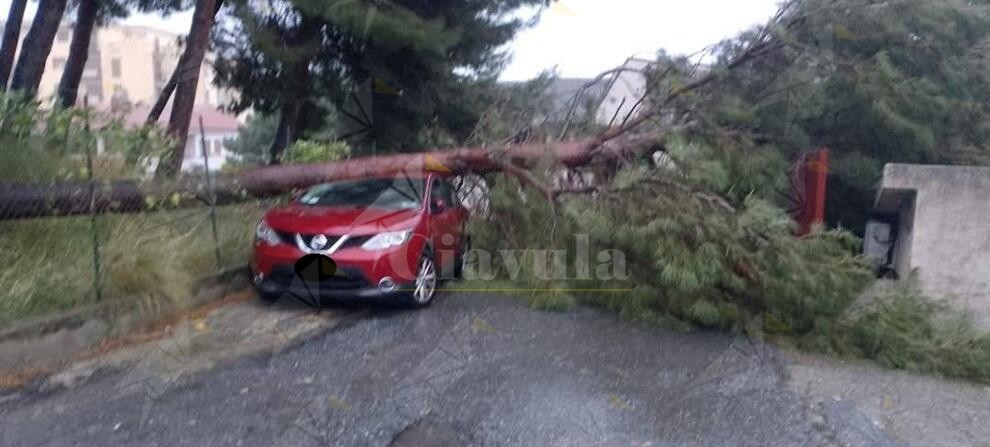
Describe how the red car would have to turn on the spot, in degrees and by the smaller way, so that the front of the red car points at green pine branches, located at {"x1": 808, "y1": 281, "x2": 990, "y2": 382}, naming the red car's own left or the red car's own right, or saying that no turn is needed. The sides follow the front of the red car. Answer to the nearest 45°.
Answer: approximately 135° to the red car's own left

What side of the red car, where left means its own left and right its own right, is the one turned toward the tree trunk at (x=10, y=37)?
right

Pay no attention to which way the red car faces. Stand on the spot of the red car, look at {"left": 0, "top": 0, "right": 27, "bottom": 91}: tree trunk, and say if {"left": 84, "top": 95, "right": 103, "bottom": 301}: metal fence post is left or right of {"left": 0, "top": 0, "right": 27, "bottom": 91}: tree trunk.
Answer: left

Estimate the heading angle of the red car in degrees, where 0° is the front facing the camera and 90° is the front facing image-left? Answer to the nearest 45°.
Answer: approximately 45°

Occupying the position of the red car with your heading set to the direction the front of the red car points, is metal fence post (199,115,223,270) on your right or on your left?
on your right

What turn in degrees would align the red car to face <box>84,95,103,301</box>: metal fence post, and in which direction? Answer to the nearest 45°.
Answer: approximately 45° to its right

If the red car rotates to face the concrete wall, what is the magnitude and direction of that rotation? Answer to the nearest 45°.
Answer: approximately 135° to its left

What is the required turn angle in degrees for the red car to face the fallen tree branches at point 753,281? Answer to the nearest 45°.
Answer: approximately 135° to its left

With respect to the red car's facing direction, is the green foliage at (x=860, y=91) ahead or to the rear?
to the rear

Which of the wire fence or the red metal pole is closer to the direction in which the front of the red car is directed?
the wire fence
